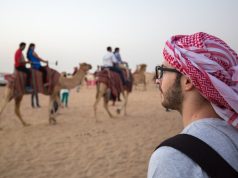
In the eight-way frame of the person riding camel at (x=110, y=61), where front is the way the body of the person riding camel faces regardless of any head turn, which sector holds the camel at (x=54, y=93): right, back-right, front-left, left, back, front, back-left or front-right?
back

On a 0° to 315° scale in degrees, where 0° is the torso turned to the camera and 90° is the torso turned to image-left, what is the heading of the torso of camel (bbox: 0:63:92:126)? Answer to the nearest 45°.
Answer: approximately 270°

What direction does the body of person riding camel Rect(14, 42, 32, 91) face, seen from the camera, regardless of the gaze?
to the viewer's right

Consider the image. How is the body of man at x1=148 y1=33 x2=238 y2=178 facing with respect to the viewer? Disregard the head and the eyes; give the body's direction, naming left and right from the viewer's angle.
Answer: facing away from the viewer and to the left of the viewer

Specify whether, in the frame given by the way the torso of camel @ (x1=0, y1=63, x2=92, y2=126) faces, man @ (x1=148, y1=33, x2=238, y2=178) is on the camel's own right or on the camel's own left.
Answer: on the camel's own right

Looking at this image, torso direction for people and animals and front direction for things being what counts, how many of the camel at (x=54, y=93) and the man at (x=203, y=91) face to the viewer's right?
1

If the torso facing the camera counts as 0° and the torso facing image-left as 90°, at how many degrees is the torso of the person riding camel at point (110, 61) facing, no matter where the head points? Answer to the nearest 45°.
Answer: approximately 225°
